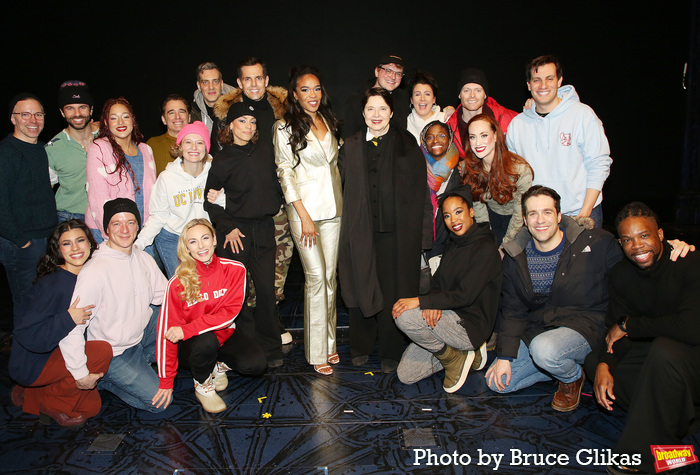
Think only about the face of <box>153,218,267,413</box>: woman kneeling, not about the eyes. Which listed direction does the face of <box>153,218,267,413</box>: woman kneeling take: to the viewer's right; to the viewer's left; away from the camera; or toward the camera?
toward the camera

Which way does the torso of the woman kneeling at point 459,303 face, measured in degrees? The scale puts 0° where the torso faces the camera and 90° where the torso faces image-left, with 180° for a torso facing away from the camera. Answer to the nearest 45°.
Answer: approximately 45°

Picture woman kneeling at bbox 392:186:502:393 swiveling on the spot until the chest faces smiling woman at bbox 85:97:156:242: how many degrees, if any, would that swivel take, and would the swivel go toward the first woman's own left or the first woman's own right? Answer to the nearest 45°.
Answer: approximately 45° to the first woman's own right

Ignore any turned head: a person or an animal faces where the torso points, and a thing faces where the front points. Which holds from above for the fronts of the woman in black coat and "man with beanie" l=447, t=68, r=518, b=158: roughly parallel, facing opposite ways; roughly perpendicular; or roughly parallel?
roughly parallel

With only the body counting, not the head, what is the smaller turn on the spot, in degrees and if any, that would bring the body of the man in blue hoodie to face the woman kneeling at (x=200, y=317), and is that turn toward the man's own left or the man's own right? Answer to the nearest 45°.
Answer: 0° — they already face them

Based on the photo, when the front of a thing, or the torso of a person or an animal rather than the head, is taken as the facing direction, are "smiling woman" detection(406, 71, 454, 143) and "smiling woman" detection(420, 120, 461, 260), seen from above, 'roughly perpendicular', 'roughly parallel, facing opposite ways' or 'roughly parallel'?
roughly parallel

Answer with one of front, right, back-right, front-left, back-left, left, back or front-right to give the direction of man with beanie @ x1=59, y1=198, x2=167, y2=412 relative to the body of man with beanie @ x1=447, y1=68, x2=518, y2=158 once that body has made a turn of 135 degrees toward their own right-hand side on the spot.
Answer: left

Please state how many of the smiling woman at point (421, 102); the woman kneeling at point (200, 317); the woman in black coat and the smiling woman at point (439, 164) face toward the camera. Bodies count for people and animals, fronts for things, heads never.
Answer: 4

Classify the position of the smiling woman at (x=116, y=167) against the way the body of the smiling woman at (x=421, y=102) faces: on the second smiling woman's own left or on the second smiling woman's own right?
on the second smiling woman's own right

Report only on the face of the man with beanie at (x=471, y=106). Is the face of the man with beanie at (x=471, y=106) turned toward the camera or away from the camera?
toward the camera

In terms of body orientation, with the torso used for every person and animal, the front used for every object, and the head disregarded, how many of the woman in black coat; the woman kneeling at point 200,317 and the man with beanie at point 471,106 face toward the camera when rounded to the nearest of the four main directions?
3

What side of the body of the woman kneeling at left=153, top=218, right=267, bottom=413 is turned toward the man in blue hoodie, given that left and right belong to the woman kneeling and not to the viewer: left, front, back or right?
left

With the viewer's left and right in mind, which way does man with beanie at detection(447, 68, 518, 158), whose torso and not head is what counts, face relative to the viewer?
facing the viewer

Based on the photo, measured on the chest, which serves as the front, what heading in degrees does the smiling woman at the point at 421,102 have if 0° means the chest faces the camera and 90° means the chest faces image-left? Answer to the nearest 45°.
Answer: approximately 0°

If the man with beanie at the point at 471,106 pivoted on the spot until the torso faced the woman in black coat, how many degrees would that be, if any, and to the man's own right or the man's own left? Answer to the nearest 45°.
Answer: approximately 45° to the man's own right

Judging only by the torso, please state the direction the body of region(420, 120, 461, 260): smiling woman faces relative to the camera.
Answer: toward the camera

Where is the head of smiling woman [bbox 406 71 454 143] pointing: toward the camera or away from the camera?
toward the camera

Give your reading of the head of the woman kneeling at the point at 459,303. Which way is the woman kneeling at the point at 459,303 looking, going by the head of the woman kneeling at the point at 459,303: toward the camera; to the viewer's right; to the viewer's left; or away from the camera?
toward the camera
